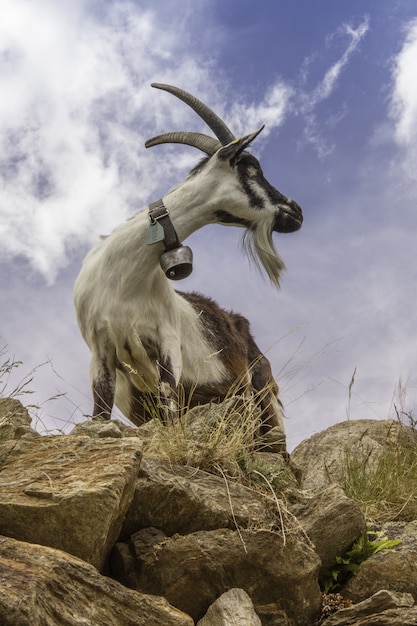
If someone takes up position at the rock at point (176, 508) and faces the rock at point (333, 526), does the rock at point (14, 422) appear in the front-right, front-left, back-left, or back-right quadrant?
back-left

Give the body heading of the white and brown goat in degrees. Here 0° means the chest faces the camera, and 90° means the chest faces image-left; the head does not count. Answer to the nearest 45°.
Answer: approximately 45°
